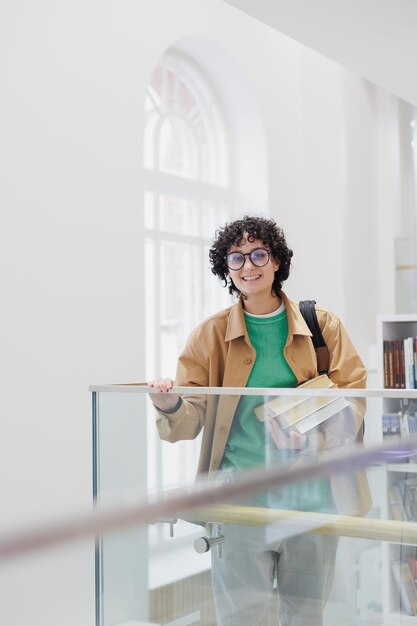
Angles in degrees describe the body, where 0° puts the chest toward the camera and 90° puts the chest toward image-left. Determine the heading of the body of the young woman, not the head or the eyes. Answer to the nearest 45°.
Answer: approximately 0°

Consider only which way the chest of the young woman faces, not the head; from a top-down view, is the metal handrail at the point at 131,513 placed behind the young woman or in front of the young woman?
in front

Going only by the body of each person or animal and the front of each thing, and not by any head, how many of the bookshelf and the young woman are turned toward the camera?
2

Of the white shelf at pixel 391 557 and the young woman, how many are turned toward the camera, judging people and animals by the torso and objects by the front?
2
